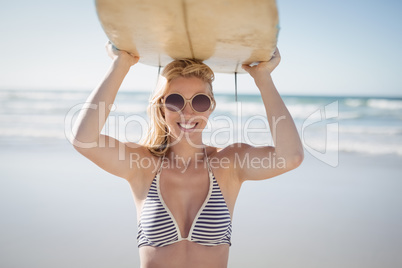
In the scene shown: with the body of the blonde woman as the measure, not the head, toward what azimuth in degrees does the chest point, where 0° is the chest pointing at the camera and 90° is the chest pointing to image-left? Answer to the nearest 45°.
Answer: approximately 0°
